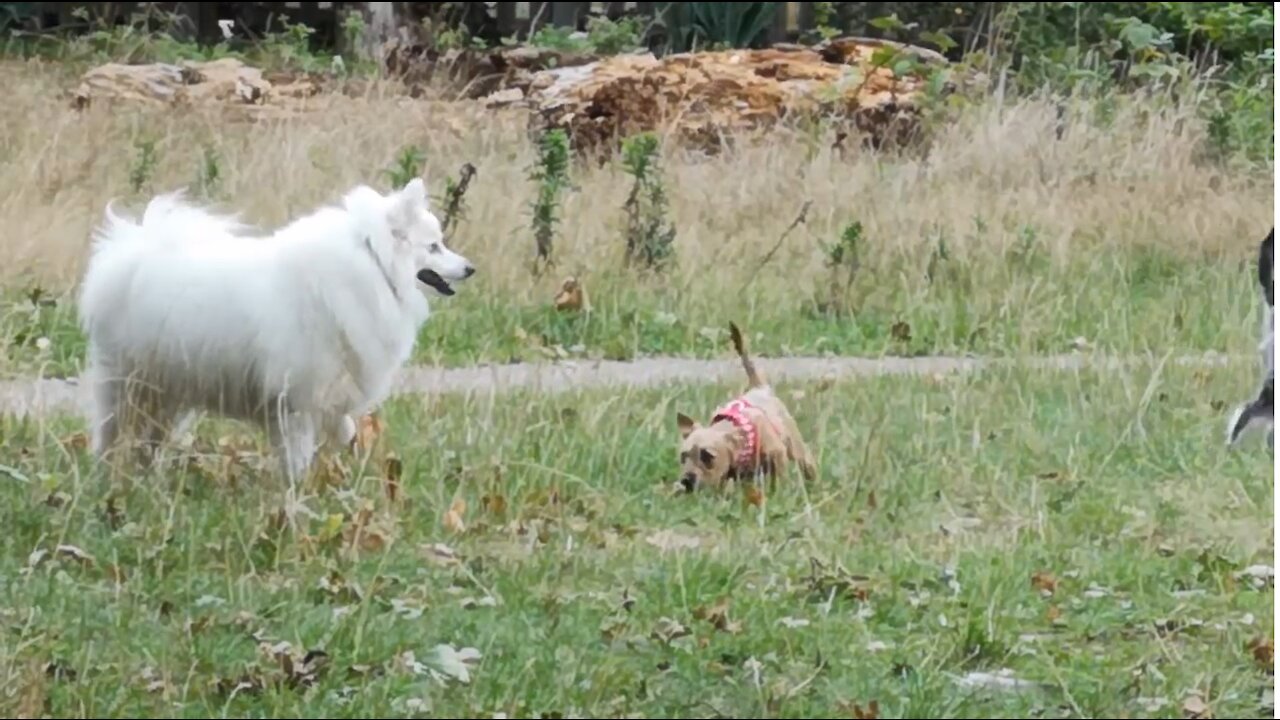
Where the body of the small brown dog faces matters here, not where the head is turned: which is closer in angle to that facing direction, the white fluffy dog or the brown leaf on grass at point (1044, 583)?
the white fluffy dog

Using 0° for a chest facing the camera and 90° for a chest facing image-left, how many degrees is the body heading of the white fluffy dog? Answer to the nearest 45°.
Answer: approximately 270°

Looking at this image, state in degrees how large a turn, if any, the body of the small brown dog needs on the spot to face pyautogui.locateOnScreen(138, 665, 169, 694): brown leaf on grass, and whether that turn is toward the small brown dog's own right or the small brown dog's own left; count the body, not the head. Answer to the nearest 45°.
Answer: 0° — it already faces it

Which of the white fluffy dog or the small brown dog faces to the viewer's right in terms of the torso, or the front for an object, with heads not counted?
the white fluffy dog

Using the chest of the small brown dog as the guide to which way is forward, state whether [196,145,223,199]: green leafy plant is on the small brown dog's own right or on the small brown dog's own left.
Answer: on the small brown dog's own right

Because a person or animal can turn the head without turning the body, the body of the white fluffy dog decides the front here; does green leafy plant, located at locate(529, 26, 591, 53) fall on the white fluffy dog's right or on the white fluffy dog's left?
on the white fluffy dog's left

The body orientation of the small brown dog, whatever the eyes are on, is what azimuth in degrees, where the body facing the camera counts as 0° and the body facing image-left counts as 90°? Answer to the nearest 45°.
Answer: approximately 45°

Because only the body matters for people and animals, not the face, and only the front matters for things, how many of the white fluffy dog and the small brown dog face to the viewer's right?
1

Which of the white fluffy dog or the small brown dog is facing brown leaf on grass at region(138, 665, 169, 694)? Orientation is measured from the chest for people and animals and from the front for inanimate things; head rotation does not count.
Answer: the small brown dog

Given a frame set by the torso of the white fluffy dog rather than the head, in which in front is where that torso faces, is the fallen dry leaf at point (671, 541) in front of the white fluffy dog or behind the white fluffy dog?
in front

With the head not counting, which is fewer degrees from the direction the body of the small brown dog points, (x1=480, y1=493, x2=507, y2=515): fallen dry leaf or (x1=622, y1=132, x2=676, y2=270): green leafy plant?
the fallen dry leaf

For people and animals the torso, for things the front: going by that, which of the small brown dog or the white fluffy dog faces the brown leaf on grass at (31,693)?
the small brown dog

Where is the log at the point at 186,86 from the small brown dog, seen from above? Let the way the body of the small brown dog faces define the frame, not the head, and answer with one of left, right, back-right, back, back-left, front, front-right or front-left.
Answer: right
